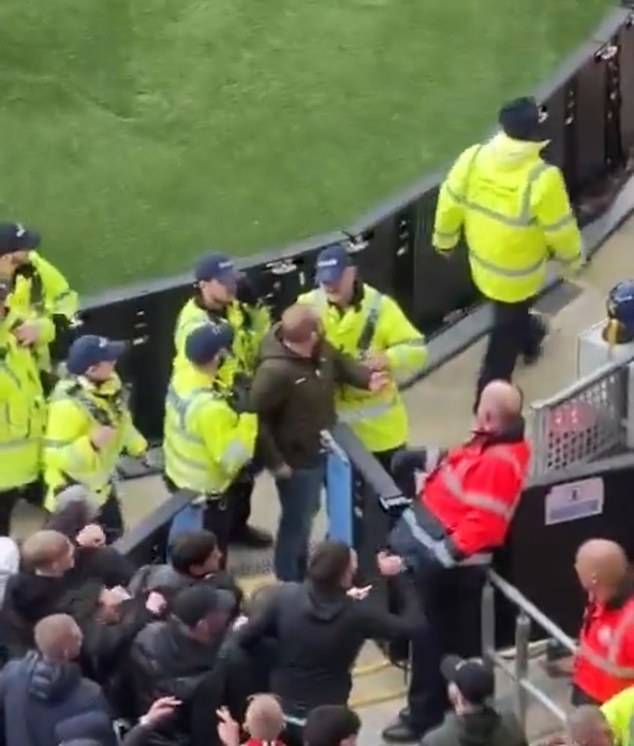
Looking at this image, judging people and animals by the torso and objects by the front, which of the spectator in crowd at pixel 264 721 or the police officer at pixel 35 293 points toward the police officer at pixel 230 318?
the spectator in crowd

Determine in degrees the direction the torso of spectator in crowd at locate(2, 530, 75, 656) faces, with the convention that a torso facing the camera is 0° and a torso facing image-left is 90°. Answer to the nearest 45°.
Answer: approximately 225°

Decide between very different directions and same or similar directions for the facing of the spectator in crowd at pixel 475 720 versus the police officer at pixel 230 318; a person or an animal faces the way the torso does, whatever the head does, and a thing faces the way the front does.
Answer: very different directions

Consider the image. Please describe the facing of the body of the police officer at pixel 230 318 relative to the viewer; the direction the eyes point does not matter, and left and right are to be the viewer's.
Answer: facing the viewer and to the right of the viewer

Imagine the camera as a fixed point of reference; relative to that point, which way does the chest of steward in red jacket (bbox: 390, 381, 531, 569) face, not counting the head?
to the viewer's left

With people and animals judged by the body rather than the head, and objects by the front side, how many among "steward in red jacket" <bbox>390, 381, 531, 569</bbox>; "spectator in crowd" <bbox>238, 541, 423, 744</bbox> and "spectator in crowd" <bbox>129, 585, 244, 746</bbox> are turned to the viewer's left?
1

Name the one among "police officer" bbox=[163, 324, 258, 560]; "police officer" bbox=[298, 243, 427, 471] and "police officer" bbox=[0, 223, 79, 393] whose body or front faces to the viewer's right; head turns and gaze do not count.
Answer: "police officer" bbox=[163, 324, 258, 560]

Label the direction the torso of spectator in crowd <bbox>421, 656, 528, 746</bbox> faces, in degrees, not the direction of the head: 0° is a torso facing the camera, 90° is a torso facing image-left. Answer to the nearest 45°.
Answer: approximately 135°

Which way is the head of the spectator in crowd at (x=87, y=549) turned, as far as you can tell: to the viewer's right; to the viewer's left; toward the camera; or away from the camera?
away from the camera

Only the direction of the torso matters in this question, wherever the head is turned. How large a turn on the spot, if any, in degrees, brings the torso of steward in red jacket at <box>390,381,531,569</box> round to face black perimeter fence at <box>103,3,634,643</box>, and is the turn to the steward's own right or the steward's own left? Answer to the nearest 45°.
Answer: approximately 90° to the steward's own right
